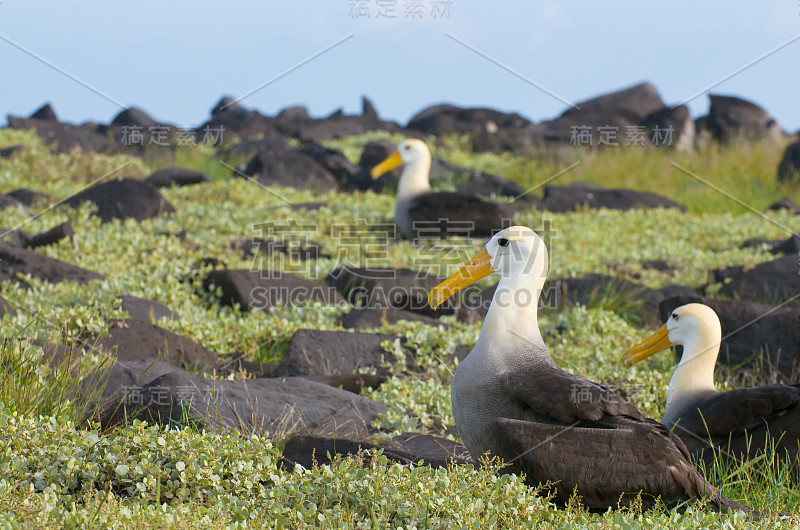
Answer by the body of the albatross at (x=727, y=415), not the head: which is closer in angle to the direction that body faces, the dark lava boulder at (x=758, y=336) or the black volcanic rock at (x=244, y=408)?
the black volcanic rock

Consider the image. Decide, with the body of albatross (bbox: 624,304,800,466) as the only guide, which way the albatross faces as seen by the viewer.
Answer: to the viewer's left

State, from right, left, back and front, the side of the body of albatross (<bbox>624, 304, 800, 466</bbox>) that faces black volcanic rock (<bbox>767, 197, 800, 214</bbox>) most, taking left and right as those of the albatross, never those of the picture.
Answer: right

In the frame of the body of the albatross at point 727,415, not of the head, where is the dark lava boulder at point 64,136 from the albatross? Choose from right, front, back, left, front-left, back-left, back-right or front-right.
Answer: front-right

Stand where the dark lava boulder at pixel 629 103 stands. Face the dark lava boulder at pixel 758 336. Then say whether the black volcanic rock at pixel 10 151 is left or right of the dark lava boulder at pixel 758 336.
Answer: right

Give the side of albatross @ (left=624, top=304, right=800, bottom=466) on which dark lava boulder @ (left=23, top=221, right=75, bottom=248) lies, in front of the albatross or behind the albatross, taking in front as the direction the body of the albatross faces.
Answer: in front

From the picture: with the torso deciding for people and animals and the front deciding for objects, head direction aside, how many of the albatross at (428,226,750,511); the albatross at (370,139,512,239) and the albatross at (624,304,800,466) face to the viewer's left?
3

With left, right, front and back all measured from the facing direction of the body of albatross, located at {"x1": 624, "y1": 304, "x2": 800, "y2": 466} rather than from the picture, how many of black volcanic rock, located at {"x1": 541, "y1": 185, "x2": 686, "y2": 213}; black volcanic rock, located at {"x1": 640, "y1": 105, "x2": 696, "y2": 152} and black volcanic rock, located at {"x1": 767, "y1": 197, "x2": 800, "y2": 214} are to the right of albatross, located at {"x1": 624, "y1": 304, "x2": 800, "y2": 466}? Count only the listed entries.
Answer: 3

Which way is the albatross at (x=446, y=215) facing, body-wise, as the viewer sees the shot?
to the viewer's left

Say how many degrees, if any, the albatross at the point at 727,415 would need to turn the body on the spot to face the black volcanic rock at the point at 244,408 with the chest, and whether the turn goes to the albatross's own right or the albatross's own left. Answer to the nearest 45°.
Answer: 0° — it already faces it

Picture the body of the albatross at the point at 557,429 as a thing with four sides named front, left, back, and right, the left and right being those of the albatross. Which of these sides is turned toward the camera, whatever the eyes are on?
left

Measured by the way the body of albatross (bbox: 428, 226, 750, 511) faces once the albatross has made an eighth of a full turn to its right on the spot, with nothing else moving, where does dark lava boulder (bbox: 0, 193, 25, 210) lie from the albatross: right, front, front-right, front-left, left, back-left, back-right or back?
front

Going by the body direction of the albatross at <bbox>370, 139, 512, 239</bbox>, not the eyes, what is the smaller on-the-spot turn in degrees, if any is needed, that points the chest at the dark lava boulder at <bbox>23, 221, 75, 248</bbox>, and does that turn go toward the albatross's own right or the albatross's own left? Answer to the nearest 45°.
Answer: approximately 45° to the albatross's own left

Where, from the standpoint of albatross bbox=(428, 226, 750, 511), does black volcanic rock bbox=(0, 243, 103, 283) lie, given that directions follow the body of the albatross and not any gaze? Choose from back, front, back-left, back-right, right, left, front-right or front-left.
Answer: front-right

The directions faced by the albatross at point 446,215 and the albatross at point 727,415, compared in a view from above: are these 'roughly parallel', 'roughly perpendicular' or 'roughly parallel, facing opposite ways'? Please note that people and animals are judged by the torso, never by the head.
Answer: roughly parallel
